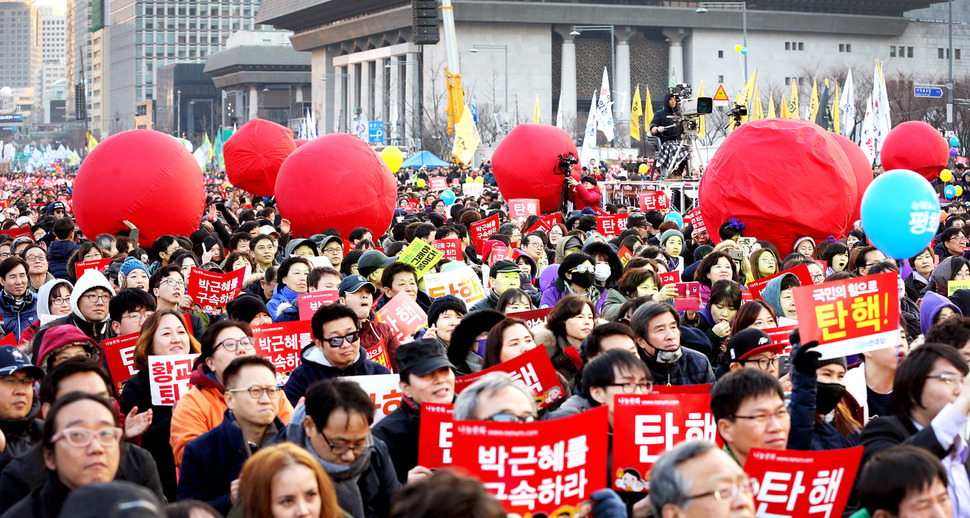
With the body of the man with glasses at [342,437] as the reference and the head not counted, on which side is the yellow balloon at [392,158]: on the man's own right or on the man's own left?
on the man's own left

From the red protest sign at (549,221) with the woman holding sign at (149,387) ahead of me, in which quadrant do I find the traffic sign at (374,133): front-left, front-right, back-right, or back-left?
back-right

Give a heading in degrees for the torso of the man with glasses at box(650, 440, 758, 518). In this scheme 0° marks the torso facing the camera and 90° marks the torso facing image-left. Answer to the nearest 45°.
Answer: approximately 315°

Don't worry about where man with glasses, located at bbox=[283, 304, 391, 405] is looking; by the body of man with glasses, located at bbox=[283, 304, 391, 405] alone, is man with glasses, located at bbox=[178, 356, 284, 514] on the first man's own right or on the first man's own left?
on the first man's own right

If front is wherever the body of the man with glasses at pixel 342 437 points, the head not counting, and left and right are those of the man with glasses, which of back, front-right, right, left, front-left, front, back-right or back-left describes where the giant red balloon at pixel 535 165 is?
back-left

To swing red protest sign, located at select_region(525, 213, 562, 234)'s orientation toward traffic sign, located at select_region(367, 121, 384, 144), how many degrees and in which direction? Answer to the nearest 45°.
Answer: approximately 180°

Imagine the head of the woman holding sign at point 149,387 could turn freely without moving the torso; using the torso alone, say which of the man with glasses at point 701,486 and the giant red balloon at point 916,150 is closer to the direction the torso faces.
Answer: the man with glasses
